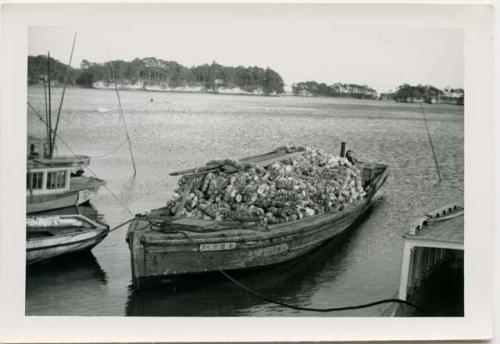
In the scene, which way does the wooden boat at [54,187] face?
to the viewer's right

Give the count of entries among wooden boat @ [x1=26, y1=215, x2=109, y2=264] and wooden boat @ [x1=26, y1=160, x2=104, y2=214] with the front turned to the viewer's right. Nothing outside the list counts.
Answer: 2

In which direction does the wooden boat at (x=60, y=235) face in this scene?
to the viewer's right

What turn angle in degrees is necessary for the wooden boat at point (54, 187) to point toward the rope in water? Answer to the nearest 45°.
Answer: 0° — it already faces it
